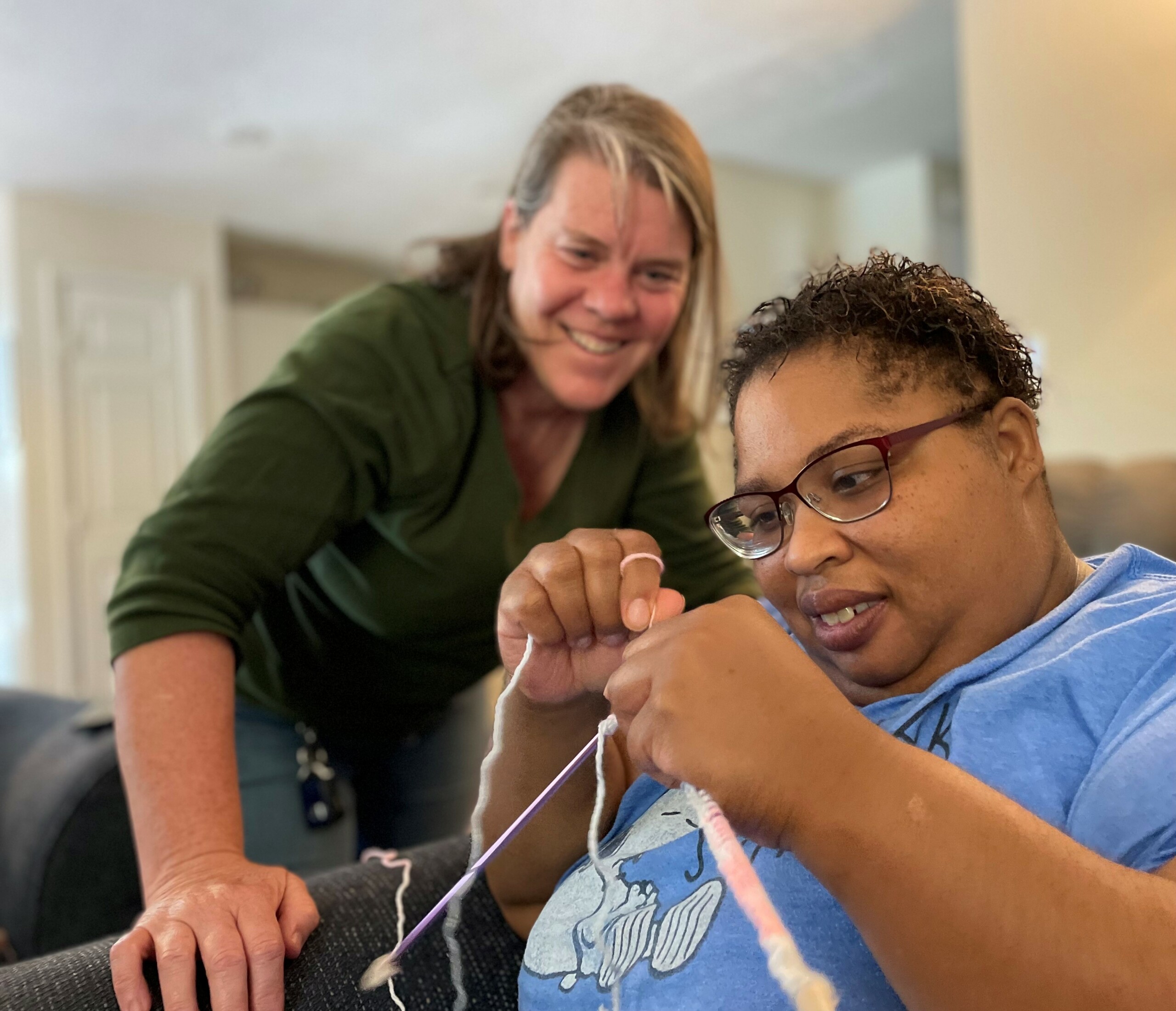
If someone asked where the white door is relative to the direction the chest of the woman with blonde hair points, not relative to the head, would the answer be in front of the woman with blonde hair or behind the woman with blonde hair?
behind

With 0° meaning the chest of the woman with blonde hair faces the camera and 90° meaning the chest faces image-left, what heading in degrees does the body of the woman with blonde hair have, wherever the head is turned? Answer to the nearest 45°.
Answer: approximately 315°

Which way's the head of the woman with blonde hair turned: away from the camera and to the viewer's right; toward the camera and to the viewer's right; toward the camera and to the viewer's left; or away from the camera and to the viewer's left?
toward the camera and to the viewer's right
